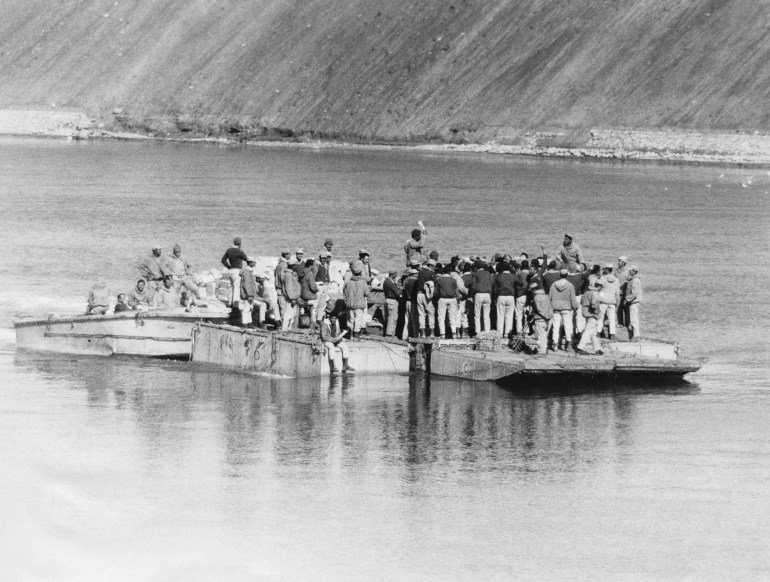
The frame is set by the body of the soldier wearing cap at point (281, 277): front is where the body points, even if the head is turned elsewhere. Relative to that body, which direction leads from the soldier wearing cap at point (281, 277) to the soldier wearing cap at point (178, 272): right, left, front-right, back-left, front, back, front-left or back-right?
back-left

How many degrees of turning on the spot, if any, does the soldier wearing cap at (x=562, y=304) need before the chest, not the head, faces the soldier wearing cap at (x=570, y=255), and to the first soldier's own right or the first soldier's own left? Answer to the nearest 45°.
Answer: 0° — they already face them

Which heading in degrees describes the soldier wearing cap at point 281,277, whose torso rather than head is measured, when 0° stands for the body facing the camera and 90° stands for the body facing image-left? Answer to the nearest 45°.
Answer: approximately 270°

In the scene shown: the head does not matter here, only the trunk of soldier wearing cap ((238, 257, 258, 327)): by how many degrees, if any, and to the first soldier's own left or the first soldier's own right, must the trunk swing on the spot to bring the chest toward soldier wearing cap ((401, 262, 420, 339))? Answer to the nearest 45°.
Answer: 0° — they already face them

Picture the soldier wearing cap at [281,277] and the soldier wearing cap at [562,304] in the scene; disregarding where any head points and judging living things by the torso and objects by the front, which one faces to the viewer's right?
the soldier wearing cap at [281,277]

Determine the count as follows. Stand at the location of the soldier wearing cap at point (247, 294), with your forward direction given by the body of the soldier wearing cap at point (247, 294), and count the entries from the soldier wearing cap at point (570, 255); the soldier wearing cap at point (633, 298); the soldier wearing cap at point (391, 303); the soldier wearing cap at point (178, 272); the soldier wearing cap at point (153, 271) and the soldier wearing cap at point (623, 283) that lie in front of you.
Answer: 4

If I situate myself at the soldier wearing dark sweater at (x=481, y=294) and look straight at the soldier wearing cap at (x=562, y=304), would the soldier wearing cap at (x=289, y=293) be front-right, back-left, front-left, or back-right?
back-right
